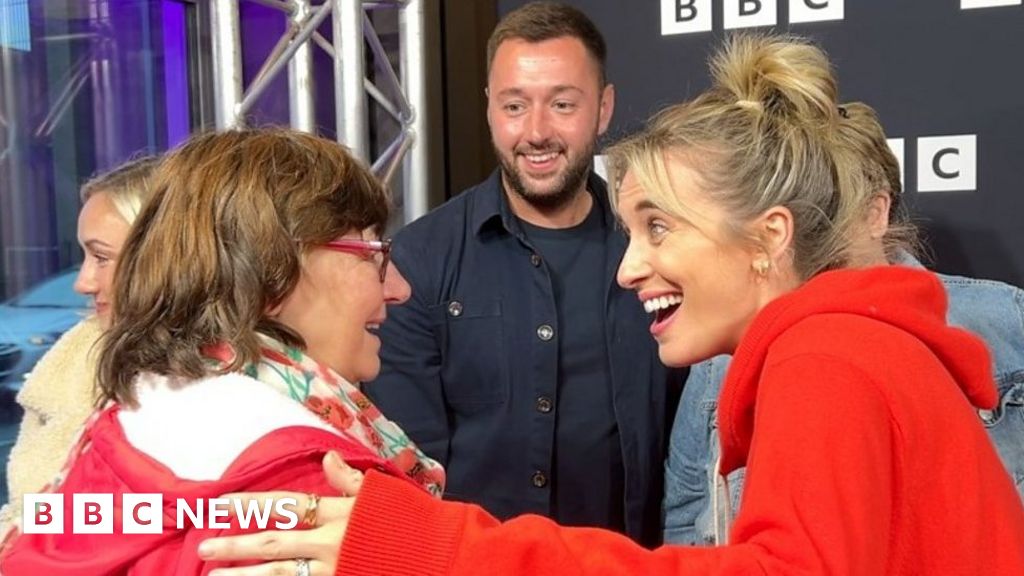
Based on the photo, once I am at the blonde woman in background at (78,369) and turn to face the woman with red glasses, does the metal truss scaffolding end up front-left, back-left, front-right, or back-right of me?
back-left

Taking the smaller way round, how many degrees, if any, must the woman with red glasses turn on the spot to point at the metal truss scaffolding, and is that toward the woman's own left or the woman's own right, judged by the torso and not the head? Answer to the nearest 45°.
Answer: approximately 90° to the woman's own left

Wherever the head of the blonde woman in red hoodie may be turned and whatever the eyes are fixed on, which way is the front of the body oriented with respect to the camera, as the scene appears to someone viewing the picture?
to the viewer's left

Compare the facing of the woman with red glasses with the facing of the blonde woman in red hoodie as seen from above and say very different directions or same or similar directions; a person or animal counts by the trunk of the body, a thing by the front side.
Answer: very different directions

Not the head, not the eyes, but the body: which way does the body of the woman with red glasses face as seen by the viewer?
to the viewer's right

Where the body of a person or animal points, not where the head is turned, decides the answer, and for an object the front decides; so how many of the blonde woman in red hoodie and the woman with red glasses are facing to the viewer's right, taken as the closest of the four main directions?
1
